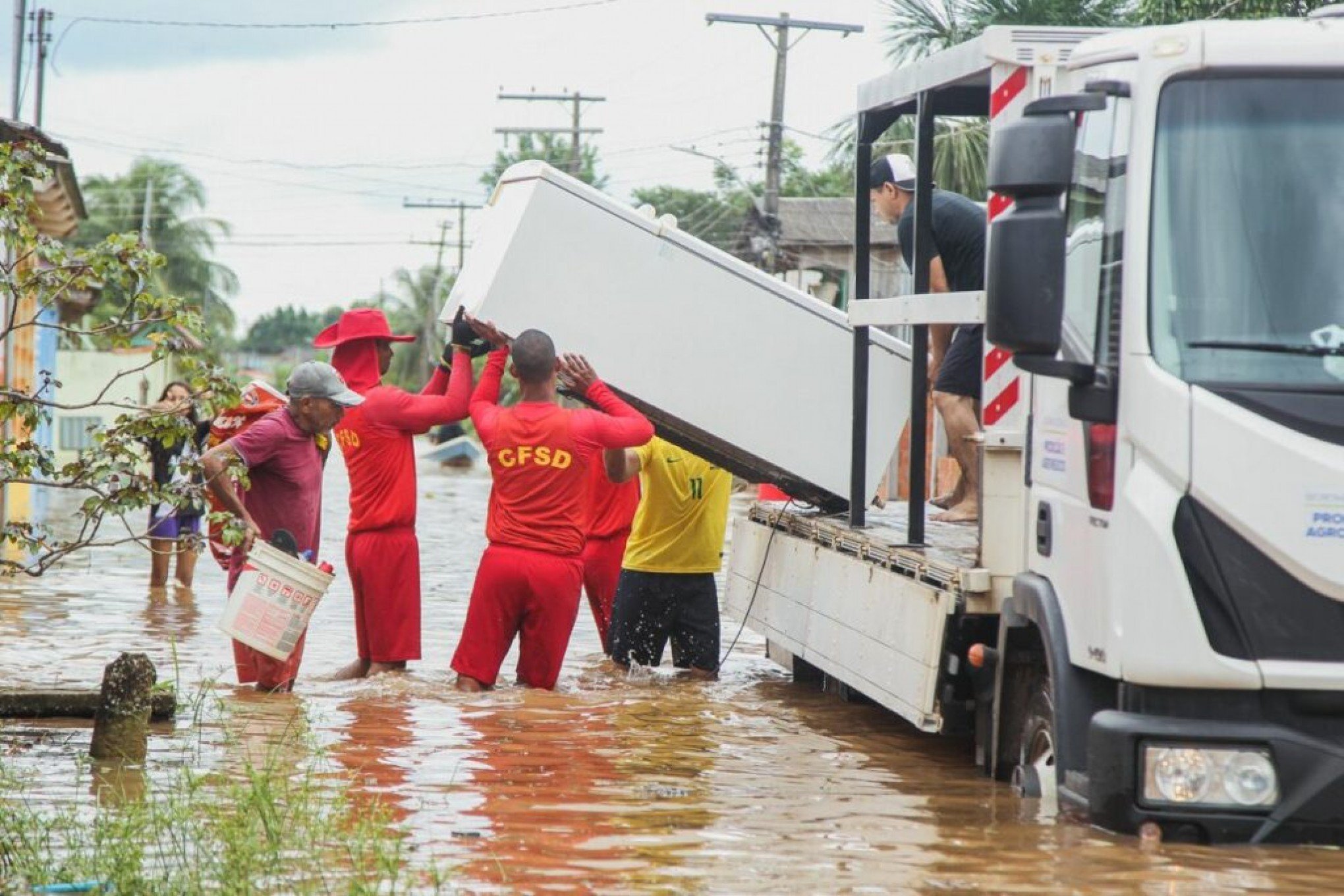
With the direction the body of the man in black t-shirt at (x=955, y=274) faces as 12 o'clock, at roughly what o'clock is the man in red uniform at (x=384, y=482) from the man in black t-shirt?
The man in red uniform is roughly at 12 o'clock from the man in black t-shirt.

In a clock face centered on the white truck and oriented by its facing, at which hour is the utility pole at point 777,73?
The utility pole is roughly at 7 o'clock from the white truck.

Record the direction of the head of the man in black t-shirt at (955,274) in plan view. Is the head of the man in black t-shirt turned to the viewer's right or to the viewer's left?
to the viewer's left

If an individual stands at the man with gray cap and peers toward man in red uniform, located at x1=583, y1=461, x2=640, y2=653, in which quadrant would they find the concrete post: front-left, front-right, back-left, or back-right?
back-right

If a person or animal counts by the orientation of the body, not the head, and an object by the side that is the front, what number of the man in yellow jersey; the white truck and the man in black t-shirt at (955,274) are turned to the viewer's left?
1

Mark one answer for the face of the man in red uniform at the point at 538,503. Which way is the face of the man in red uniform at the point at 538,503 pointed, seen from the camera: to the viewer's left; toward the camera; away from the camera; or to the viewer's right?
away from the camera

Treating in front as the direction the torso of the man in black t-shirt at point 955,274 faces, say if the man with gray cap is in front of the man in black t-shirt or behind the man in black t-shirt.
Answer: in front

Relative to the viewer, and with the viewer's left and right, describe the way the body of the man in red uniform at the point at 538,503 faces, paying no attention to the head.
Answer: facing away from the viewer

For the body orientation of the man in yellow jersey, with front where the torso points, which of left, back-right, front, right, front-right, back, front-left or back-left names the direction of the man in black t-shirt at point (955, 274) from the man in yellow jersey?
front

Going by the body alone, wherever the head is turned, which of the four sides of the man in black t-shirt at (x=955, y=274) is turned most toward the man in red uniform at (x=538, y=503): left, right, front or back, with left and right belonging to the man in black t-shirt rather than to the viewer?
front

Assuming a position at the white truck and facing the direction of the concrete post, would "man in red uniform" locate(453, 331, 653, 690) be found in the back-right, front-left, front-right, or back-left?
front-right

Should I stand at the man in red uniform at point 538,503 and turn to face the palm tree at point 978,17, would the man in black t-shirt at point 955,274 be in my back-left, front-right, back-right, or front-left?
front-right

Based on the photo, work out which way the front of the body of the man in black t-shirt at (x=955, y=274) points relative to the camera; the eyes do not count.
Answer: to the viewer's left
